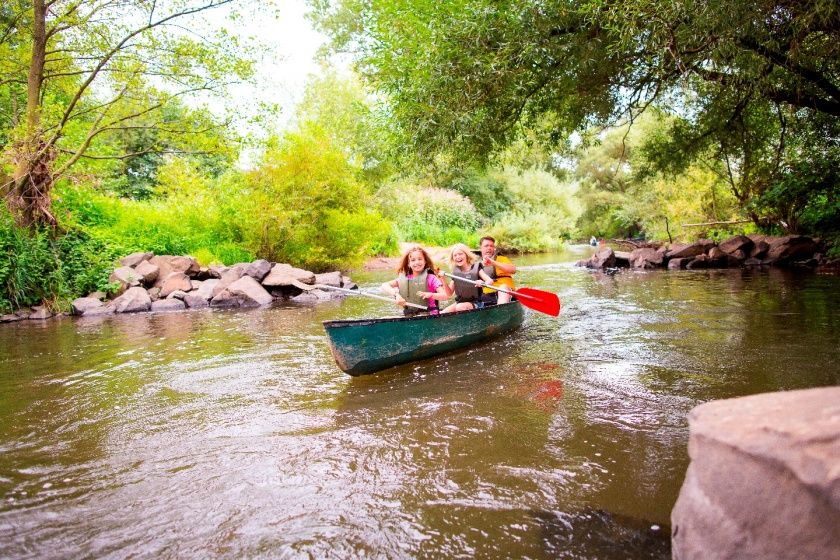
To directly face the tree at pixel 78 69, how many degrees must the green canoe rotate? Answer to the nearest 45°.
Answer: approximately 90° to its right

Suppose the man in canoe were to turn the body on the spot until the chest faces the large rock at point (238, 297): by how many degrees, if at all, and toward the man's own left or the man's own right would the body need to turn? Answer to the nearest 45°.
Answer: approximately 90° to the man's own right

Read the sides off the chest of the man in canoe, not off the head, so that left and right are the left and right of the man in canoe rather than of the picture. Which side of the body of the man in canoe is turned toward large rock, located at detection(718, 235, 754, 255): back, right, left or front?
back

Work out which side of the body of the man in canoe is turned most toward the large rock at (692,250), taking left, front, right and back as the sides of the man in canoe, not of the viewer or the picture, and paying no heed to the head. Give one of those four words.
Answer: back

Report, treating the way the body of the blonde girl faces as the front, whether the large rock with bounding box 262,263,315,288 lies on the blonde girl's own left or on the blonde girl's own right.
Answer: on the blonde girl's own right

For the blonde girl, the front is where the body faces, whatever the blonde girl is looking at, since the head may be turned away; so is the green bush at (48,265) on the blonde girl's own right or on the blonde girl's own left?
on the blonde girl's own right

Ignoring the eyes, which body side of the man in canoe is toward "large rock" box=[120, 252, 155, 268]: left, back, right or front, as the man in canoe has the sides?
right

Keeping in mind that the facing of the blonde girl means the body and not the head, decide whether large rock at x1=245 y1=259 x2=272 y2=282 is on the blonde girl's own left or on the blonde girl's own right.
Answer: on the blonde girl's own right

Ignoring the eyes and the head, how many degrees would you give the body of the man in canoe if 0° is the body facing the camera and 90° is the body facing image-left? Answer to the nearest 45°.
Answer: approximately 45°

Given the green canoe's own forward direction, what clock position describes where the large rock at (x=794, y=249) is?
The large rock is roughly at 6 o'clock from the green canoe.

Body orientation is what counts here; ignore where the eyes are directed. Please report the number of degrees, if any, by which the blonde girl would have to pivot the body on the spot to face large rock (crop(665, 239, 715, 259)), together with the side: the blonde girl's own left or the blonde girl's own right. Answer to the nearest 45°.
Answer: approximately 180°

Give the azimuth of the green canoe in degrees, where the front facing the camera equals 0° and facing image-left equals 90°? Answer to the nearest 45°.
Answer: approximately 45°
